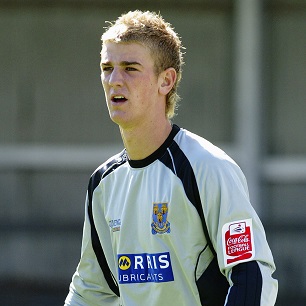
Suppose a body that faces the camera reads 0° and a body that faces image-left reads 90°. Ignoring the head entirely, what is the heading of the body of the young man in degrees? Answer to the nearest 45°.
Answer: approximately 45°
